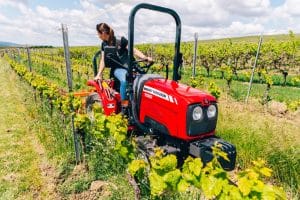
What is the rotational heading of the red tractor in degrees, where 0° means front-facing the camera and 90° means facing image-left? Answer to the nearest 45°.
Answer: approximately 315°
